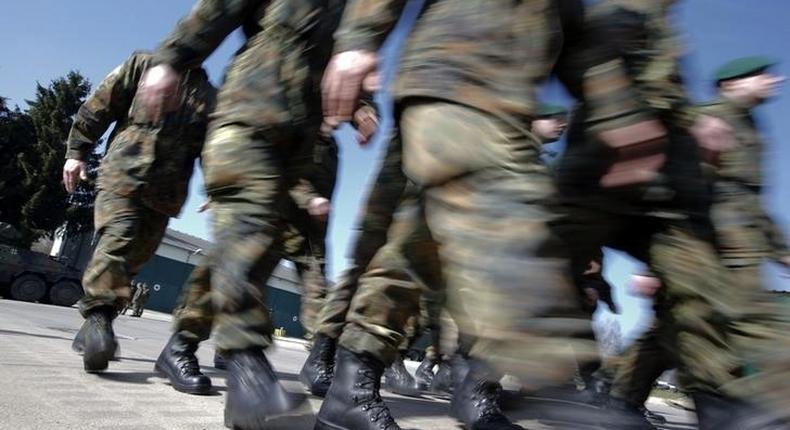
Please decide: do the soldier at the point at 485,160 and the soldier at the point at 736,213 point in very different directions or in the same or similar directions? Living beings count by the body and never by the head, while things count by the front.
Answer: same or similar directions
